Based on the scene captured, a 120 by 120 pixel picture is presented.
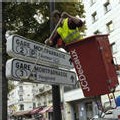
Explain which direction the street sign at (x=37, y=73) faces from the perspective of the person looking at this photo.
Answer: facing the viewer and to the right of the viewer

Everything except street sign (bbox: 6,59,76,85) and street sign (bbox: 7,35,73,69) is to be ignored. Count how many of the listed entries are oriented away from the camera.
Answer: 0
